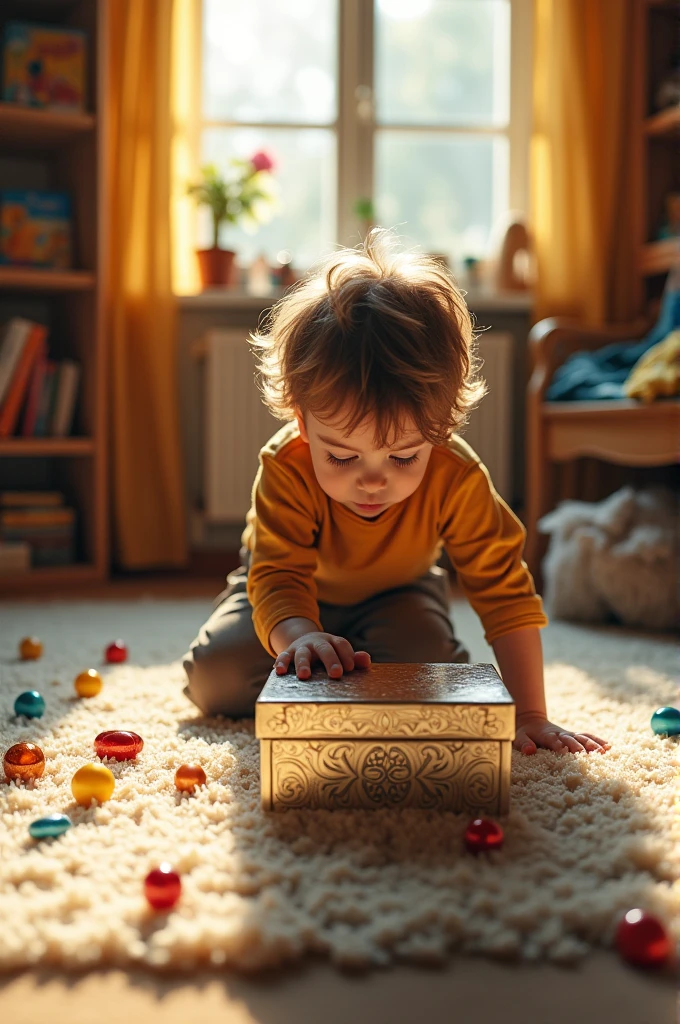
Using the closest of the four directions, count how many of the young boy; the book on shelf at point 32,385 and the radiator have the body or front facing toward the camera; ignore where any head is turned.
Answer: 3

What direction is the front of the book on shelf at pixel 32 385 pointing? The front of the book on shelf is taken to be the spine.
toward the camera

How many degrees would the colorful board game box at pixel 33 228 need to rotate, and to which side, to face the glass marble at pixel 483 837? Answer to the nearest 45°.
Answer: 0° — it already faces it

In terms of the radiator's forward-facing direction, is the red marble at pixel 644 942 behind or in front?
in front

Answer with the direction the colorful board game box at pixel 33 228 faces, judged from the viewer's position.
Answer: facing the viewer

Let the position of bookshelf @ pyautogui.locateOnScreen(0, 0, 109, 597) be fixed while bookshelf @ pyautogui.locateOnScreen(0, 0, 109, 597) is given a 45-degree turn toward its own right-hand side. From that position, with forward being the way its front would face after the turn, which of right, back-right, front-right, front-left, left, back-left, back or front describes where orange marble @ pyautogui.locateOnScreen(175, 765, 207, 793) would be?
front
